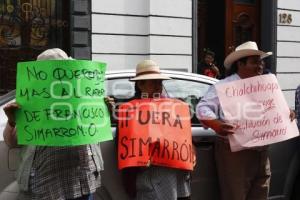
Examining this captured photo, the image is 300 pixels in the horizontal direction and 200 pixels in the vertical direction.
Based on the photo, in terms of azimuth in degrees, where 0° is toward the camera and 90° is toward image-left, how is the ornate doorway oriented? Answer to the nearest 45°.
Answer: approximately 0°

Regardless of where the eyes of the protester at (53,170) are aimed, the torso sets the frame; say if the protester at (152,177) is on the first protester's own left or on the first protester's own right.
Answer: on the first protester's own left

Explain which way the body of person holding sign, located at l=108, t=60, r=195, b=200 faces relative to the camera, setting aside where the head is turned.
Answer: toward the camera

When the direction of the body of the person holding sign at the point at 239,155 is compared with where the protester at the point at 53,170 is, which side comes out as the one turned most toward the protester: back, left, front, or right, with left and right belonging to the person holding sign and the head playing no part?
right

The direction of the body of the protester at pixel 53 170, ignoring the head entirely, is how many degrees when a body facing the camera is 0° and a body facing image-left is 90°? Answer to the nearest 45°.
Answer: approximately 0°

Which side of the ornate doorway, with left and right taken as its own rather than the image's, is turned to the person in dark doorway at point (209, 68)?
left

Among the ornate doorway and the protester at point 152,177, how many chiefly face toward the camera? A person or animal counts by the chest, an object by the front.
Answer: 2

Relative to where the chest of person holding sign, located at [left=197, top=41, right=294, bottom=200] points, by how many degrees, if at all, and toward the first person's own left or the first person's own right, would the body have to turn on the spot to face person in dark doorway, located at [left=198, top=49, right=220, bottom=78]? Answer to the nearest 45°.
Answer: approximately 135° to the first person's own left

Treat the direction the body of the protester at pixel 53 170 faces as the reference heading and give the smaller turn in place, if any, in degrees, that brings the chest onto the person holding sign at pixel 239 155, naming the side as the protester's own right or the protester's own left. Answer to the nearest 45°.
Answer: approximately 135° to the protester's own left
